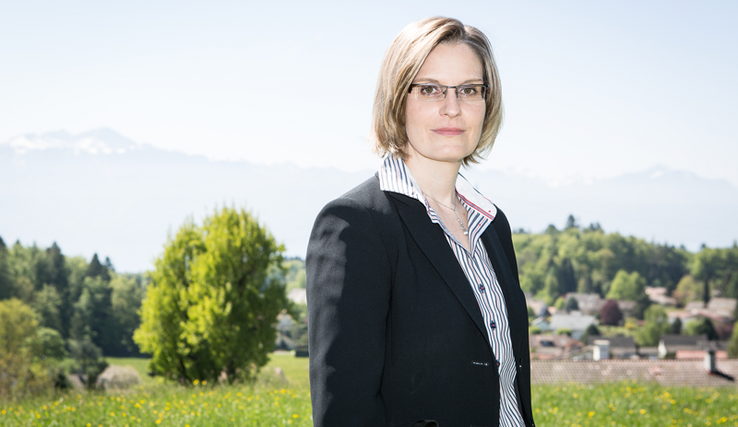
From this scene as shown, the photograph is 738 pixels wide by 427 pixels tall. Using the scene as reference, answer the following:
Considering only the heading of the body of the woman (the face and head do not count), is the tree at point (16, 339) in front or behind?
behind

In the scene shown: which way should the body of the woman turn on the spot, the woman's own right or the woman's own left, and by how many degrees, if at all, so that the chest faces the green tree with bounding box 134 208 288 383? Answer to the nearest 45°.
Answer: approximately 135° to the woman's own left

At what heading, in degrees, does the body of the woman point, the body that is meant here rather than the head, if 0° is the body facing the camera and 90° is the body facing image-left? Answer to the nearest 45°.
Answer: approximately 315°

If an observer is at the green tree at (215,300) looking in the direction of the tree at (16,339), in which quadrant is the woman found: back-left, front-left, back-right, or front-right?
back-left
